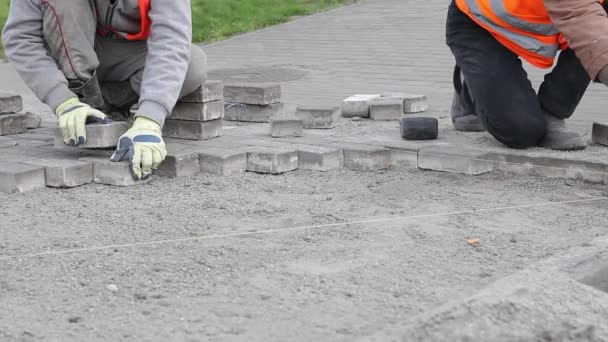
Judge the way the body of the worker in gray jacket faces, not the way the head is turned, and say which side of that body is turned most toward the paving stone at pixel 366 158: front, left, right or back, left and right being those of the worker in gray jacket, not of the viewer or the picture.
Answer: left

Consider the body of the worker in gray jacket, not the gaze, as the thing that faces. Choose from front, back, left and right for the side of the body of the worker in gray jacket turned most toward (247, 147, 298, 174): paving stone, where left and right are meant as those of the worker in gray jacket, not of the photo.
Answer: left

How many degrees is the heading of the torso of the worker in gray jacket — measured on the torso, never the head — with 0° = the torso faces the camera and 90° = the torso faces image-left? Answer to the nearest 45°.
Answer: approximately 0°
